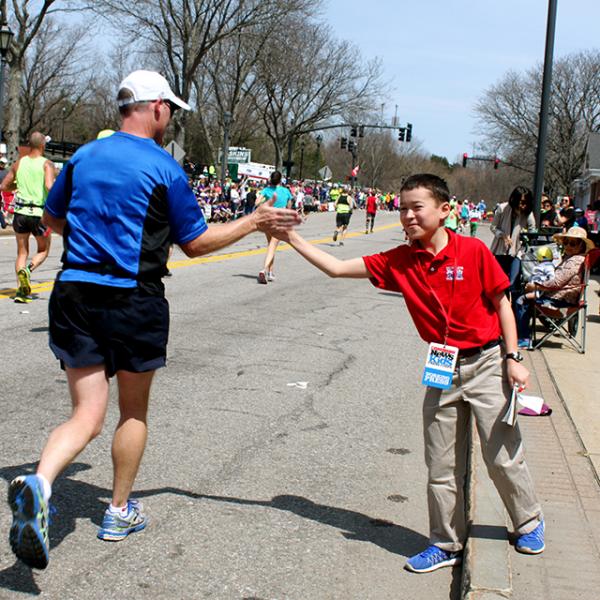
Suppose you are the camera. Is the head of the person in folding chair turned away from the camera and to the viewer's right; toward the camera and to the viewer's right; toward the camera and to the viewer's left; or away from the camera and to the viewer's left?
toward the camera and to the viewer's left

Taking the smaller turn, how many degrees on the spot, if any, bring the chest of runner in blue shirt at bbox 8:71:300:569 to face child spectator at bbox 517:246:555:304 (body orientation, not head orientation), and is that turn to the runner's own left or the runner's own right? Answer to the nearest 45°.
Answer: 0° — they already face them

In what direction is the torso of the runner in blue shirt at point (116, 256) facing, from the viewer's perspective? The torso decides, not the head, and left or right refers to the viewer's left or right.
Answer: facing away from the viewer and to the right of the viewer

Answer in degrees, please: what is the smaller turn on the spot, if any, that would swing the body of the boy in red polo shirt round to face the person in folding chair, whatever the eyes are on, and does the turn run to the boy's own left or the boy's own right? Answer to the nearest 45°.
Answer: approximately 135° to the boy's own right

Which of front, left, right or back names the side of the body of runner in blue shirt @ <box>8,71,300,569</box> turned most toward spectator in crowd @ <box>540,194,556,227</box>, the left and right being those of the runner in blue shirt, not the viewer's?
front

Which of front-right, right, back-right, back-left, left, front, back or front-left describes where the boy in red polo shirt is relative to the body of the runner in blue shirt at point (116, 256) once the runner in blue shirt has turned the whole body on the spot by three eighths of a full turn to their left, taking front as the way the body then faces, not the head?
back

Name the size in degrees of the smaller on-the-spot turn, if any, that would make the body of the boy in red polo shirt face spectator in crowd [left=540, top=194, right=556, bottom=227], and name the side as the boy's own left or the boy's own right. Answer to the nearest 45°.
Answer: approximately 135° to the boy's own right

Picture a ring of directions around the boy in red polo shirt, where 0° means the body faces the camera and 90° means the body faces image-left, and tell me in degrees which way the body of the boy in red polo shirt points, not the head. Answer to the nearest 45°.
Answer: approximately 45°

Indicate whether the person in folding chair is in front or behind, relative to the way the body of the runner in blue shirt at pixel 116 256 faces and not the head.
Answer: in front

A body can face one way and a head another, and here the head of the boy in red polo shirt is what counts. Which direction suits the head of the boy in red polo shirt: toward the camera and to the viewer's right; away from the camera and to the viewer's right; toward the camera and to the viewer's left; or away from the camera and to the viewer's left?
toward the camera and to the viewer's left

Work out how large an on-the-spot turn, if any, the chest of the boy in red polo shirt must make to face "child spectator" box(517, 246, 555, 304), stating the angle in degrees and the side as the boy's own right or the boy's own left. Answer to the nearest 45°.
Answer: approximately 135° to the boy's own right
